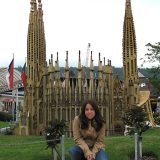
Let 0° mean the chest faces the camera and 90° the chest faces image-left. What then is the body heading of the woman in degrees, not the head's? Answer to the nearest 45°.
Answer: approximately 0°

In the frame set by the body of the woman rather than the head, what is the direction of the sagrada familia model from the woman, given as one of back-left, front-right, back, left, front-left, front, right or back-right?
back

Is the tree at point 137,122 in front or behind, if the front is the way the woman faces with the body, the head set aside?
behind
